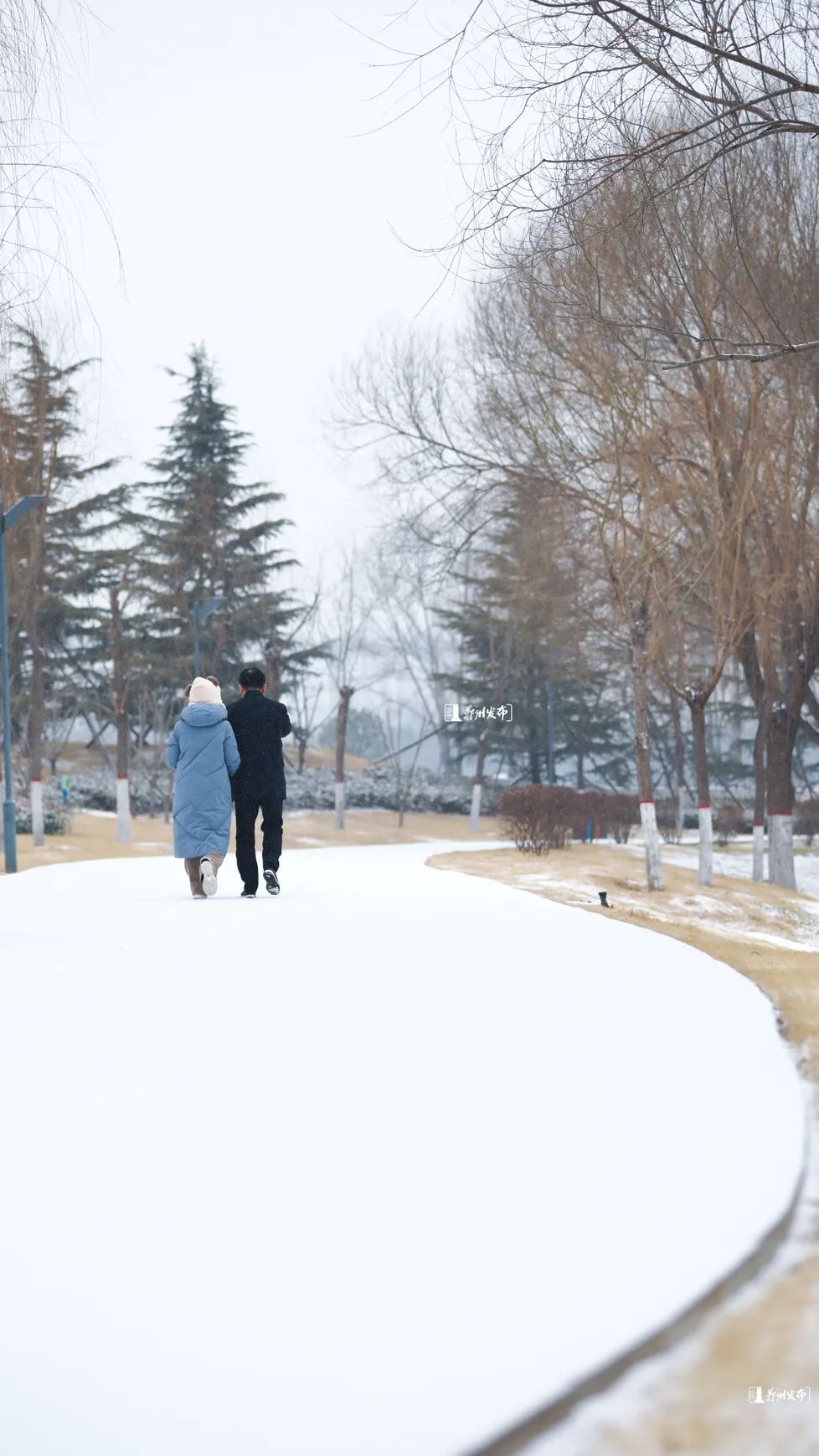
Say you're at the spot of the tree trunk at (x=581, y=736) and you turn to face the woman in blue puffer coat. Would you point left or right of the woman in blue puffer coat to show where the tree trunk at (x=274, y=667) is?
right

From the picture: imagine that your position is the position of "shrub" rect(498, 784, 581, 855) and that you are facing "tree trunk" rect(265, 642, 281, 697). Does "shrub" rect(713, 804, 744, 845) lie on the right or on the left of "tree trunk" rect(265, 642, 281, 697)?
right

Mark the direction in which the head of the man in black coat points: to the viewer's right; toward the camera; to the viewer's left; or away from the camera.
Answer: away from the camera

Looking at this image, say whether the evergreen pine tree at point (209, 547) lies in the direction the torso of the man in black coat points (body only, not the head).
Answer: yes

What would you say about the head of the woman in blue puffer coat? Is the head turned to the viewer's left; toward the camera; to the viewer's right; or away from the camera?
away from the camera

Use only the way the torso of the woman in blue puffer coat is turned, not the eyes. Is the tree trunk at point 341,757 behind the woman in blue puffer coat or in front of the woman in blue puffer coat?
in front

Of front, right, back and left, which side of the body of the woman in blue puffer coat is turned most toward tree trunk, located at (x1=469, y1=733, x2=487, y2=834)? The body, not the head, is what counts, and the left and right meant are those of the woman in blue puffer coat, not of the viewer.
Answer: front

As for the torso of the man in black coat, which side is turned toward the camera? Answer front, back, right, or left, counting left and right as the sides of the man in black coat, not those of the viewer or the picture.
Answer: back

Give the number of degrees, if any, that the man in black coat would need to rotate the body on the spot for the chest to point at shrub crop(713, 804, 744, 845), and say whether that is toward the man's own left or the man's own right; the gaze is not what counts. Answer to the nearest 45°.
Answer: approximately 45° to the man's own right

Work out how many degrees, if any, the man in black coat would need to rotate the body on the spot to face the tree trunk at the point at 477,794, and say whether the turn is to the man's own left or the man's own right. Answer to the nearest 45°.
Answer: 0° — they already face it

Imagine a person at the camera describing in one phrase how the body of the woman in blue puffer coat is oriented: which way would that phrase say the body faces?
away from the camera

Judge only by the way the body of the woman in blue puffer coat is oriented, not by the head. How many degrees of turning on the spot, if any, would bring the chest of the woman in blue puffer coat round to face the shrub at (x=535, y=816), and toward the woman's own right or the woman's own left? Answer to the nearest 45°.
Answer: approximately 45° to the woman's own right
